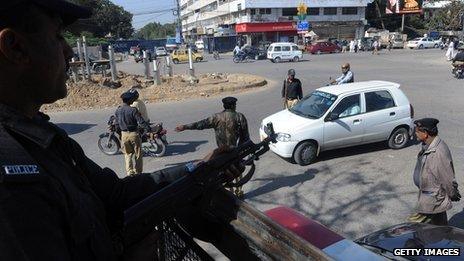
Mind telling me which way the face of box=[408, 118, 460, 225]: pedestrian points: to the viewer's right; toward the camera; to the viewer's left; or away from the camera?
to the viewer's left

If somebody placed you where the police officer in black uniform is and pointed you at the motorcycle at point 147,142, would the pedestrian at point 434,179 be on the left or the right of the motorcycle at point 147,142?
right

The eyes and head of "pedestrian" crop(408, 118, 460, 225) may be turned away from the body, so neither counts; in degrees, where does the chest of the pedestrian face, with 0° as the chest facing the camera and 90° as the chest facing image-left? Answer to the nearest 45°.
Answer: approximately 90°

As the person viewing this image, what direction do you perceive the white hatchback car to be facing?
facing the viewer and to the left of the viewer

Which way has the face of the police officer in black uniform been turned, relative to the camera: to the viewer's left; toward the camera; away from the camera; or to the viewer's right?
to the viewer's right
